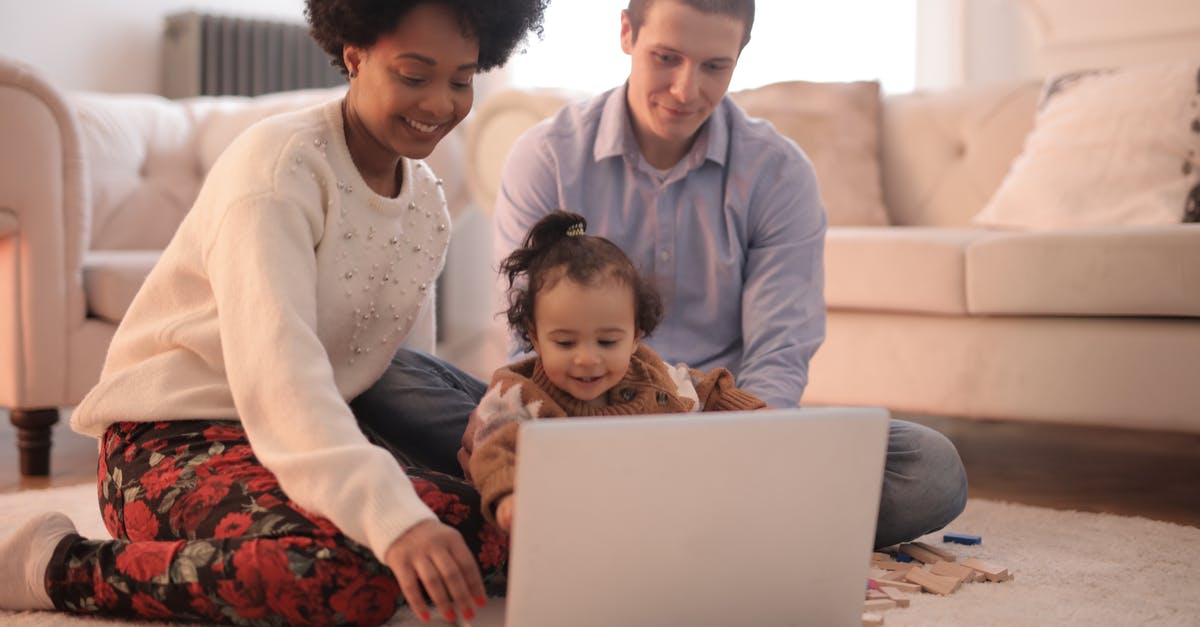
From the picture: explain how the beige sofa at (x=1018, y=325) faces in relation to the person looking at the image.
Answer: facing the viewer

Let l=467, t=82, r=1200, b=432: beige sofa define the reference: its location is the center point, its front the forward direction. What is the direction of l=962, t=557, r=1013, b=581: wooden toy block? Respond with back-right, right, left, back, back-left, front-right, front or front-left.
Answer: front

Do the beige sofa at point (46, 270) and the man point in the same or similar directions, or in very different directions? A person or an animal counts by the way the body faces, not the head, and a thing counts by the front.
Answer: same or similar directions

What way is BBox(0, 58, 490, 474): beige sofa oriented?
toward the camera

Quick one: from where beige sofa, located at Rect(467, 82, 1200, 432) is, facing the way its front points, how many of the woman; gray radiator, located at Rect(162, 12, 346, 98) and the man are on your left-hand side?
0

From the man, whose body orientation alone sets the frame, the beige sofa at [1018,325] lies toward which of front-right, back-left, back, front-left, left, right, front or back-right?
back-left

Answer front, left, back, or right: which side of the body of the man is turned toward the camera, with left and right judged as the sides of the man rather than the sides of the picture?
front

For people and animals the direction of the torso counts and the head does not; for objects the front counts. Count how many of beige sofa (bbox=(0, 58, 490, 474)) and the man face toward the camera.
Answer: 2

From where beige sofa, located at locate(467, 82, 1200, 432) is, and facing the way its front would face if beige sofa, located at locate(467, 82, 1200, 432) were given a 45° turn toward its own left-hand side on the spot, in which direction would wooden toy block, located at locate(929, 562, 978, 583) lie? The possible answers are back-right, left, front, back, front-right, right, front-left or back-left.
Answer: front-right

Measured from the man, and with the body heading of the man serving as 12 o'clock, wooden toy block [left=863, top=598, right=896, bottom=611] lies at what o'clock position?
The wooden toy block is roughly at 11 o'clock from the man.

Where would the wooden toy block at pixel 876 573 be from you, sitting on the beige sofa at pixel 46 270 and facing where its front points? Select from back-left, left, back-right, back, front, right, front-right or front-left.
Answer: front-left

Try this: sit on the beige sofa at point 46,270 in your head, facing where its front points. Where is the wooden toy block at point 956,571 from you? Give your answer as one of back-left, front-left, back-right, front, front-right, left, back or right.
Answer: front-left

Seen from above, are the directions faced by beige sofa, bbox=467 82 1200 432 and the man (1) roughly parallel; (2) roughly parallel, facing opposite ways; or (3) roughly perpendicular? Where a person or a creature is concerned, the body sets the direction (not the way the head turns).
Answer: roughly parallel

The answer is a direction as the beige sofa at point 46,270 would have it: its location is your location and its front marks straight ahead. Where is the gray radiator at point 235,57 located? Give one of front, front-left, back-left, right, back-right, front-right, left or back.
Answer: back

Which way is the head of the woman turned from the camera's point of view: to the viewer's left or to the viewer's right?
to the viewer's right
